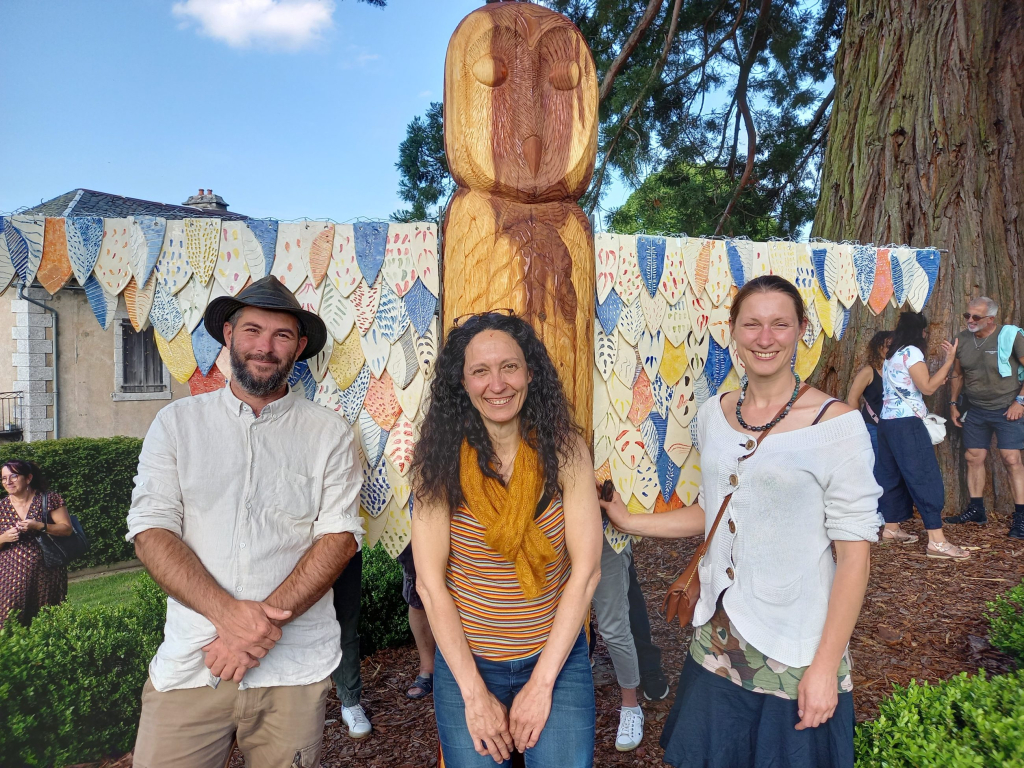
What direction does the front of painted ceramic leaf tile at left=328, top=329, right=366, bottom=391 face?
toward the camera

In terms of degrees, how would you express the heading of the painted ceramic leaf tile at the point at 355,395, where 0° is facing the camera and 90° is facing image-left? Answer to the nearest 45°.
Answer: approximately 0°

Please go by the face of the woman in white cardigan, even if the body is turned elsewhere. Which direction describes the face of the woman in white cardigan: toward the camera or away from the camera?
toward the camera

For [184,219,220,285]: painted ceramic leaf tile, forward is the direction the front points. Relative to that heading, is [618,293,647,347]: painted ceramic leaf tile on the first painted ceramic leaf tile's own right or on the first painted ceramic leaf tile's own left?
on the first painted ceramic leaf tile's own left

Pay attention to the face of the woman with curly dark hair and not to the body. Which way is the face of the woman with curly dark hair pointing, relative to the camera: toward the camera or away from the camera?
toward the camera

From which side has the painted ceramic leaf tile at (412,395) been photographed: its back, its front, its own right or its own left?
front

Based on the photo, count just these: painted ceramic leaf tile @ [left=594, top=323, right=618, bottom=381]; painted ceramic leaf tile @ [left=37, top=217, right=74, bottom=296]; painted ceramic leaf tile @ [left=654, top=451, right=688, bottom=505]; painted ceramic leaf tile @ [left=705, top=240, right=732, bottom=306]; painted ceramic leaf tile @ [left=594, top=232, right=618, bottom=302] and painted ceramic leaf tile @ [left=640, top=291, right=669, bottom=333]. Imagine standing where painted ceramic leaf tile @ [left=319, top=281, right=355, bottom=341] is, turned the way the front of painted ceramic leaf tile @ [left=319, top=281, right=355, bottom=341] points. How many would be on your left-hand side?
5

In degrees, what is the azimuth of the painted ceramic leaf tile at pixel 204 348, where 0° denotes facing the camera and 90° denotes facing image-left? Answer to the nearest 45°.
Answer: approximately 0°

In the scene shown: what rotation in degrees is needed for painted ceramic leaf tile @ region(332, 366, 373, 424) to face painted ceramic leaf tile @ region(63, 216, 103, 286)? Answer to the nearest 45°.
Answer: approximately 90° to its right

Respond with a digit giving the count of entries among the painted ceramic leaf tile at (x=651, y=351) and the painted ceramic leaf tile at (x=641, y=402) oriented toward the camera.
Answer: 2

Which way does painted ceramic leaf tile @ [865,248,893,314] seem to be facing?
toward the camera

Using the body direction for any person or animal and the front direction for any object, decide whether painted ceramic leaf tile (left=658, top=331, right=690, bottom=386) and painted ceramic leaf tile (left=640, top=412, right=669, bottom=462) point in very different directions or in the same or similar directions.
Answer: same or similar directions

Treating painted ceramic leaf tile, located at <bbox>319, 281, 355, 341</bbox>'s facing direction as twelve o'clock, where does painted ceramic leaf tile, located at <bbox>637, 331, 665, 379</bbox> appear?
painted ceramic leaf tile, located at <bbox>637, 331, 665, 379</bbox> is roughly at 9 o'clock from painted ceramic leaf tile, located at <bbox>319, 281, 355, 341</bbox>.

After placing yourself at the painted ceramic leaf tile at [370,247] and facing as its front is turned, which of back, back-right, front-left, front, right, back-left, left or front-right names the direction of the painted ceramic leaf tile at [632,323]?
left

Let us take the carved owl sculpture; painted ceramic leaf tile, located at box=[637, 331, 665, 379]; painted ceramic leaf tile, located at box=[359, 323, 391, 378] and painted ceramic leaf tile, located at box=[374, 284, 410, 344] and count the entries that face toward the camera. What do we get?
4
